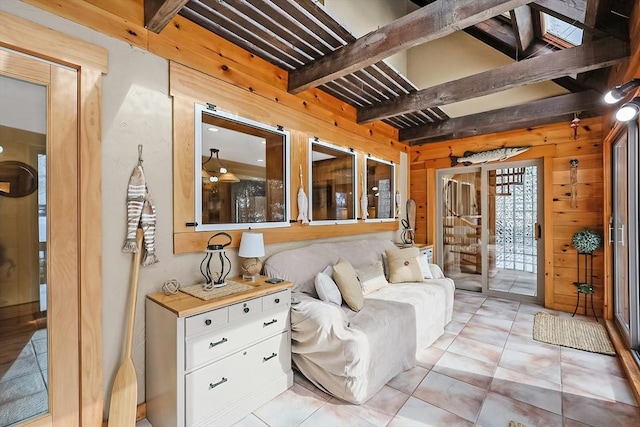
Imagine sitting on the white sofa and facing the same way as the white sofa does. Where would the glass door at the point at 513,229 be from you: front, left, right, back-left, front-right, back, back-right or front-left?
left

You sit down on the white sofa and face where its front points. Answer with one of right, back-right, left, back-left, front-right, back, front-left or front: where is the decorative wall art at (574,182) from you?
left

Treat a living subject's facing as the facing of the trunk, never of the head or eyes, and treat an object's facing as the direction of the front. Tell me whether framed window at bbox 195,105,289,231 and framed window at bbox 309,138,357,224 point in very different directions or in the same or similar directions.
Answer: same or similar directions

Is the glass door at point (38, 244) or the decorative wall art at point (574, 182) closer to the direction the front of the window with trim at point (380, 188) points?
the decorative wall art

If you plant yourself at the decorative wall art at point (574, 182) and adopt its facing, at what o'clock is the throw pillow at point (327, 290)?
The throw pillow is roughly at 1 o'clock from the decorative wall art.

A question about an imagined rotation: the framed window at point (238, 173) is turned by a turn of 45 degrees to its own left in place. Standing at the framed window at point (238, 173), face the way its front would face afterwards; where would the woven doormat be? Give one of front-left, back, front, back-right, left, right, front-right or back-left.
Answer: front

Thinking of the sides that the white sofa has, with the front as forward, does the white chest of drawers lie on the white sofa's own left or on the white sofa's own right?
on the white sofa's own right

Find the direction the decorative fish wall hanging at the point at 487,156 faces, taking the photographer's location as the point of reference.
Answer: facing to the right of the viewer

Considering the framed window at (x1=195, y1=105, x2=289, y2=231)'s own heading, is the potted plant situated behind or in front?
in front

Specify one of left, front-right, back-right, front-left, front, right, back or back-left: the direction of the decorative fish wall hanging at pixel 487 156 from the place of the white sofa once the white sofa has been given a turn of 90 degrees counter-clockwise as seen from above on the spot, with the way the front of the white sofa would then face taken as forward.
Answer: front

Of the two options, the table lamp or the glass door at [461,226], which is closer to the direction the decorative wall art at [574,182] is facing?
the table lamp

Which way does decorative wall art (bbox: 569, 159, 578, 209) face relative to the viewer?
toward the camera

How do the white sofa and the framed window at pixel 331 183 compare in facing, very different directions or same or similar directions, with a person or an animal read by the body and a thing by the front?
same or similar directions

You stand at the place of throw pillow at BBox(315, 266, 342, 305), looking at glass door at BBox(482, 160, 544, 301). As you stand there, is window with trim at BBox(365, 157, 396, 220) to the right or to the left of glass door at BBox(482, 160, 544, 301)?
left

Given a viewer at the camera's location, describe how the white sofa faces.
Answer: facing the viewer and to the right of the viewer

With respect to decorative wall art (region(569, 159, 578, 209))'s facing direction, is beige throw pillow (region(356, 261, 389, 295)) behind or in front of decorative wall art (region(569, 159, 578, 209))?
in front
